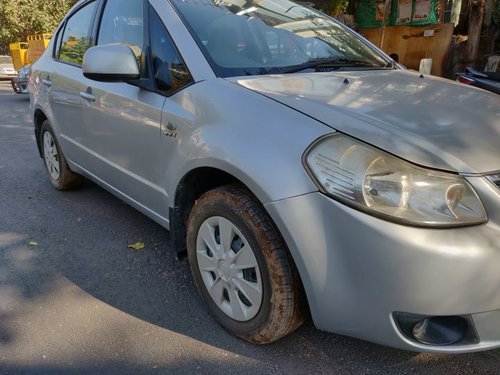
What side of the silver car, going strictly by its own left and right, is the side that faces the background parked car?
back

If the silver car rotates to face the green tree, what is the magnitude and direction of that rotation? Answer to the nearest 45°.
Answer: approximately 180°

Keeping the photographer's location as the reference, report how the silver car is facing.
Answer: facing the viewer and to the right of the viewer
